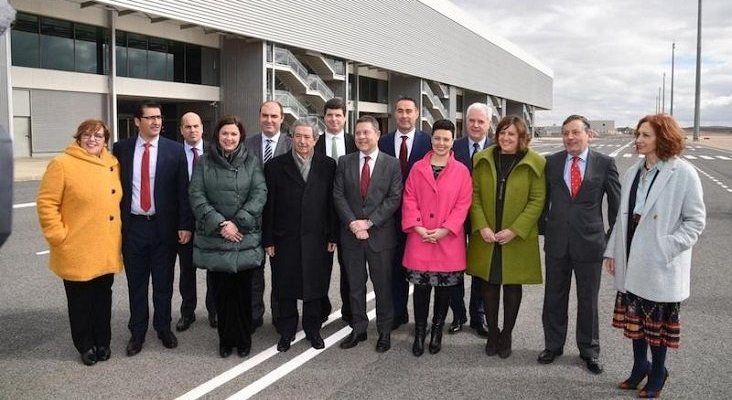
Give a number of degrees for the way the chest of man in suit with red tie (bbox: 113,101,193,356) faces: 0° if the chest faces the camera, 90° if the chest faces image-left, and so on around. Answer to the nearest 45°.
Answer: approximately 0°

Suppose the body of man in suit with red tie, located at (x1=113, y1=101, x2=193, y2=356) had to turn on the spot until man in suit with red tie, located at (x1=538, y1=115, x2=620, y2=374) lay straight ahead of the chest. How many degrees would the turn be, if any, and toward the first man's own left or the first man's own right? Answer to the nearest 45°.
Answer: approximately 45° to the first man's own left

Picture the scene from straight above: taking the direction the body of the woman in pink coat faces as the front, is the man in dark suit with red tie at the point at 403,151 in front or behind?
behind

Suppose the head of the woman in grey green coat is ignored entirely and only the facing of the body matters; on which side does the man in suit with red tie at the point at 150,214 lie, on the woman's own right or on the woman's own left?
on the woman's own right

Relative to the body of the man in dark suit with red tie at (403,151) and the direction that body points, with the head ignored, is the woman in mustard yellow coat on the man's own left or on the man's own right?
on the man's own right

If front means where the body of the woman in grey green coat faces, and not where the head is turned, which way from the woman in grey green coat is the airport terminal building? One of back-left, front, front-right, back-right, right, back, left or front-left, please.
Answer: back

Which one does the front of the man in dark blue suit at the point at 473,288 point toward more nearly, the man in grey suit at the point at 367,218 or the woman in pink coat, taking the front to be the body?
the woman in pink coat
